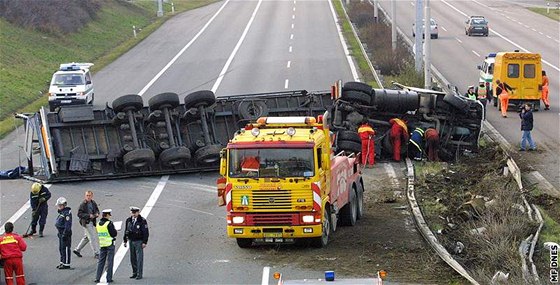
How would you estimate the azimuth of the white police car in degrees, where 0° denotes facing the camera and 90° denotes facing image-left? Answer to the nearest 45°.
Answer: approximately 0°

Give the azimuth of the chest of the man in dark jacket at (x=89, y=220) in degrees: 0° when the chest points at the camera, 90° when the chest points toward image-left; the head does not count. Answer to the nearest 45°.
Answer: approximately 315°

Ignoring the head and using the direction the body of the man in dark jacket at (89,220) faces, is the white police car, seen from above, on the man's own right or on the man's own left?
on the man's own left

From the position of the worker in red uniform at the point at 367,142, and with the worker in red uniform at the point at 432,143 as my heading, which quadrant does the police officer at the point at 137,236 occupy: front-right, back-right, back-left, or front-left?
back-right

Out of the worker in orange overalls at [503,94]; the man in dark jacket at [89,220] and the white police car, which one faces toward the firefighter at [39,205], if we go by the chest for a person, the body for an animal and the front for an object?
the white police car

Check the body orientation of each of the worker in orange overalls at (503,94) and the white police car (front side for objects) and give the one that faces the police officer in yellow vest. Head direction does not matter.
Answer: the white police car

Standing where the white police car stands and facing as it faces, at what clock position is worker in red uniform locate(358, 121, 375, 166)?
The worker in red uniform is roughly at 11 o'clock from the white police car.
